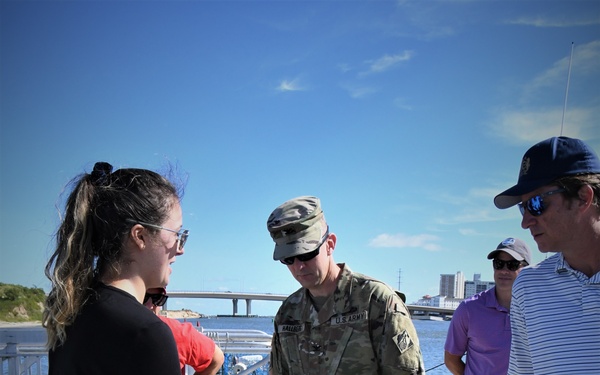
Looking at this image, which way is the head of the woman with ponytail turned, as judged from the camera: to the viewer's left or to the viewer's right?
to the viewer's right

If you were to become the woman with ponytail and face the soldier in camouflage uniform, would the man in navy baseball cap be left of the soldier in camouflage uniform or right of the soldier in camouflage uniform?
right

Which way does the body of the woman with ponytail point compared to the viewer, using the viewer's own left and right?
facing away from the viewer and to the right of the viewer

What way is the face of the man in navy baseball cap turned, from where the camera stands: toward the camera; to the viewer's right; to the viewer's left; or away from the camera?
to the viewer's left

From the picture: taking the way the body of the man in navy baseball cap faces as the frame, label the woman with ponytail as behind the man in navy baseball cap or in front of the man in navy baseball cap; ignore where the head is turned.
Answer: in front

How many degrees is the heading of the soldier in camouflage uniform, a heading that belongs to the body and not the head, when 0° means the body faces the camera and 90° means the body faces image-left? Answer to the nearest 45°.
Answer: approximately 45°

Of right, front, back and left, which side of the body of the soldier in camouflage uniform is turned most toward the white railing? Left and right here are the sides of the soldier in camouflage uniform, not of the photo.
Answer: right

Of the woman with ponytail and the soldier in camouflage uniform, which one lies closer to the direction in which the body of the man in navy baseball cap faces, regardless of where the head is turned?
the woman with ponytail
